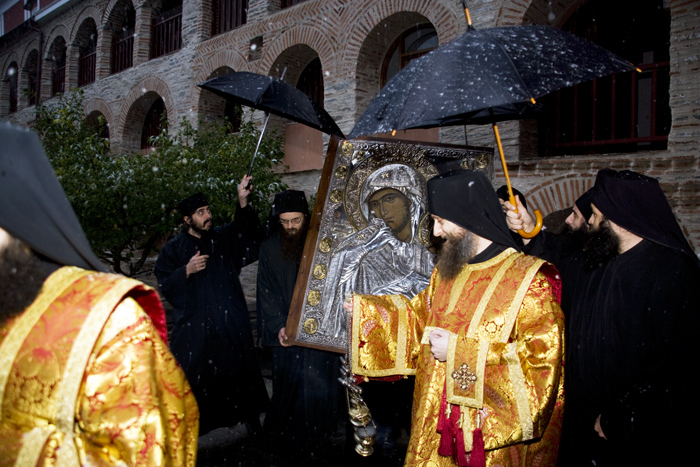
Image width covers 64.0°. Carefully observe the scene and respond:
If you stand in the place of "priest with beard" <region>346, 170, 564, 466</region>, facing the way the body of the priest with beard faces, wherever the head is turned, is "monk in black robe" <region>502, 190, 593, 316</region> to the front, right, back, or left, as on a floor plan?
back

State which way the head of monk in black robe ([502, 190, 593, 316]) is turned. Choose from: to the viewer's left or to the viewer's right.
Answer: to the viewer's left

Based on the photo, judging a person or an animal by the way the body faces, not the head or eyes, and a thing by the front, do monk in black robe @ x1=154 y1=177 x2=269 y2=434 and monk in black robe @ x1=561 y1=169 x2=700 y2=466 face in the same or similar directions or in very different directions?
very different directions

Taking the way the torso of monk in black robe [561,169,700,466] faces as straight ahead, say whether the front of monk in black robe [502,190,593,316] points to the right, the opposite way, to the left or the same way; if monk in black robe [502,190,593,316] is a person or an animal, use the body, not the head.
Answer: the same way

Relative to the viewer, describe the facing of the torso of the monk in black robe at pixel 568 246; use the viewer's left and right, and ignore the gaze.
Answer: facing to the left of the viewer

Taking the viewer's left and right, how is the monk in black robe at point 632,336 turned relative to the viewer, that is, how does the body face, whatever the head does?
facing to the left of the viewer

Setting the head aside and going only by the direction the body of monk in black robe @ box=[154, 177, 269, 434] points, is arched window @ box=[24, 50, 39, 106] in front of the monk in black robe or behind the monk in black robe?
behind

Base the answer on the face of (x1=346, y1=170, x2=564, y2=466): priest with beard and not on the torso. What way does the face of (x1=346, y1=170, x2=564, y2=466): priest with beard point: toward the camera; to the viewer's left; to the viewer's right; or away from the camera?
to the viewer's left

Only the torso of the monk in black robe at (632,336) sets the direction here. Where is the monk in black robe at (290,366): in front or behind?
in front

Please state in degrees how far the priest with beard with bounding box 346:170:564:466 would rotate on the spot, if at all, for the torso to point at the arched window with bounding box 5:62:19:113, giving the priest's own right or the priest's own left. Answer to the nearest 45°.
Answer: approximately 90° to the priest's own right

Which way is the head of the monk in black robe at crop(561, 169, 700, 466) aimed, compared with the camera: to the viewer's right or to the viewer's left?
to the viewer's left

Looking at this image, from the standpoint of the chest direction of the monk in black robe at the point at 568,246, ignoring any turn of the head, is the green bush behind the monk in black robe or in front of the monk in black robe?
in front

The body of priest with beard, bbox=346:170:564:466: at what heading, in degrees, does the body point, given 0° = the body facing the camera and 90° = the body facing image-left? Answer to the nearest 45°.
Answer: approximately 45°

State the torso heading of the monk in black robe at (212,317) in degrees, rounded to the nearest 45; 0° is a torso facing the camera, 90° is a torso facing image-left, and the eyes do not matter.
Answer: approximately 315°
